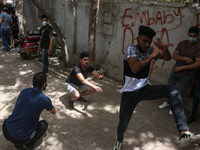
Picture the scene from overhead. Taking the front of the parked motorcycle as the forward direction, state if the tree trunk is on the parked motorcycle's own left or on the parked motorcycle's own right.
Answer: on the parked motorcycle's own left

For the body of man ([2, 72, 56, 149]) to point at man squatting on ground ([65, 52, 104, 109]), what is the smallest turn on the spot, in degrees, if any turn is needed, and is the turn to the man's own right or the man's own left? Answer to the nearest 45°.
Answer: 0° — they already face them

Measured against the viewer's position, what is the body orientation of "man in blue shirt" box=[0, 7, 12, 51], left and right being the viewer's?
facing away from the viewer

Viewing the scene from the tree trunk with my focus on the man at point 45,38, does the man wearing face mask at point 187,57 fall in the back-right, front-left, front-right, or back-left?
back-left

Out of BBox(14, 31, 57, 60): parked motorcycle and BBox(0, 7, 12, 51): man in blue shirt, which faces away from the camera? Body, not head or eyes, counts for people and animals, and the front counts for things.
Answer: the man in blue shirt

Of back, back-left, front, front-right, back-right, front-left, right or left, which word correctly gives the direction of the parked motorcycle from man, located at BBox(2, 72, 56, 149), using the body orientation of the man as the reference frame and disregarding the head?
front-left

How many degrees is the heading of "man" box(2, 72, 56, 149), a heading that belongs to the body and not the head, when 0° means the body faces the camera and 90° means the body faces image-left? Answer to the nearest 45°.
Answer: approximately 225°
